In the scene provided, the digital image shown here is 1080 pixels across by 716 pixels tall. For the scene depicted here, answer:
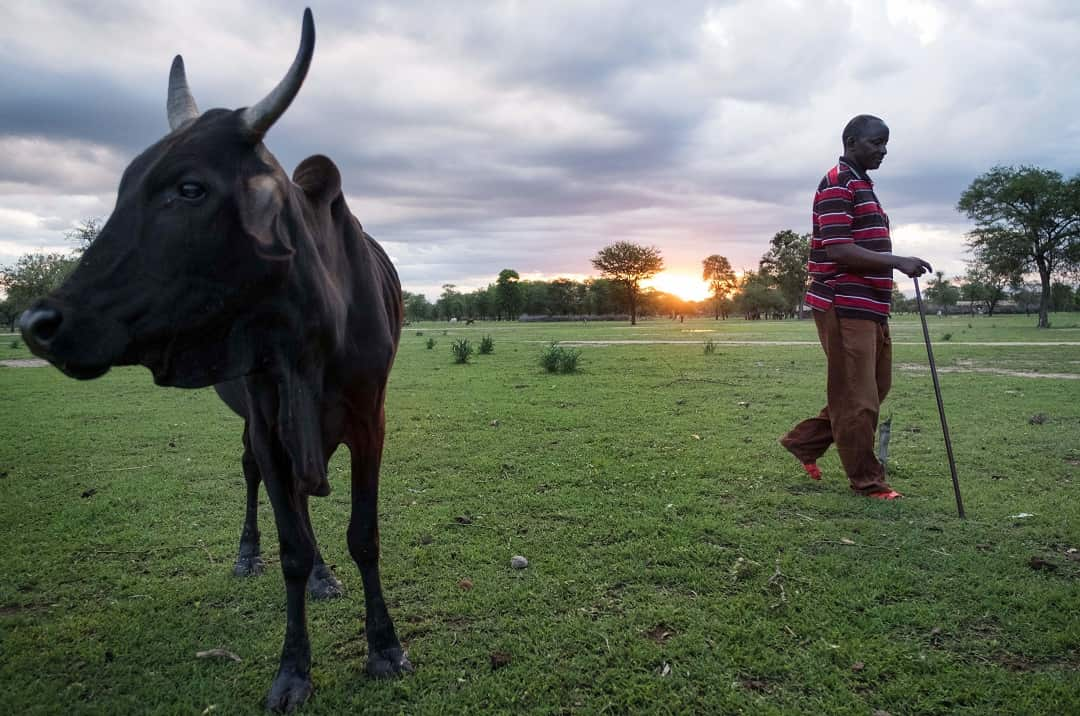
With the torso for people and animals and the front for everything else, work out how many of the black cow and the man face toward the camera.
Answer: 1

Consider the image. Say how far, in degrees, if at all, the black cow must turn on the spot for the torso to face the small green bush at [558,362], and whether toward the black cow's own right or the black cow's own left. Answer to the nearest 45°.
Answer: approximately 135° to the black cow's own left

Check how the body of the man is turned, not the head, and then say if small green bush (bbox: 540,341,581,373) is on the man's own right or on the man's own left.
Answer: on the man's own left

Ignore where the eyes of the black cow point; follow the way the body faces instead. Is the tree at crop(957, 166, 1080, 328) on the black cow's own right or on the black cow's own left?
on the black cow's own left

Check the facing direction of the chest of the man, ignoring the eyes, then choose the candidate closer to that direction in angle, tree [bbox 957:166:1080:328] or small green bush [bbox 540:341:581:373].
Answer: the tree

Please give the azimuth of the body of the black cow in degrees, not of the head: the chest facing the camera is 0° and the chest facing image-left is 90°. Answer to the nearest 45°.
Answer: approximately 0°

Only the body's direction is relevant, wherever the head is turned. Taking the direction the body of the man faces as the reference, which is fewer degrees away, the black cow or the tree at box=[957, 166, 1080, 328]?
the tree

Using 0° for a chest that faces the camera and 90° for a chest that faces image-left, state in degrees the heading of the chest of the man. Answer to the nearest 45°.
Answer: approximately 270°

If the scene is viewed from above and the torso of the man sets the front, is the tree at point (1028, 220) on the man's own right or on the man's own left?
on the man's own left
